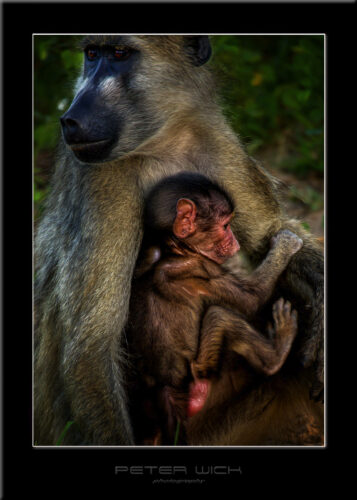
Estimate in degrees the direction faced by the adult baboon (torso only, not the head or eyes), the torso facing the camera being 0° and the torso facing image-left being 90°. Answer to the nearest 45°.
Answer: approximately 45°
